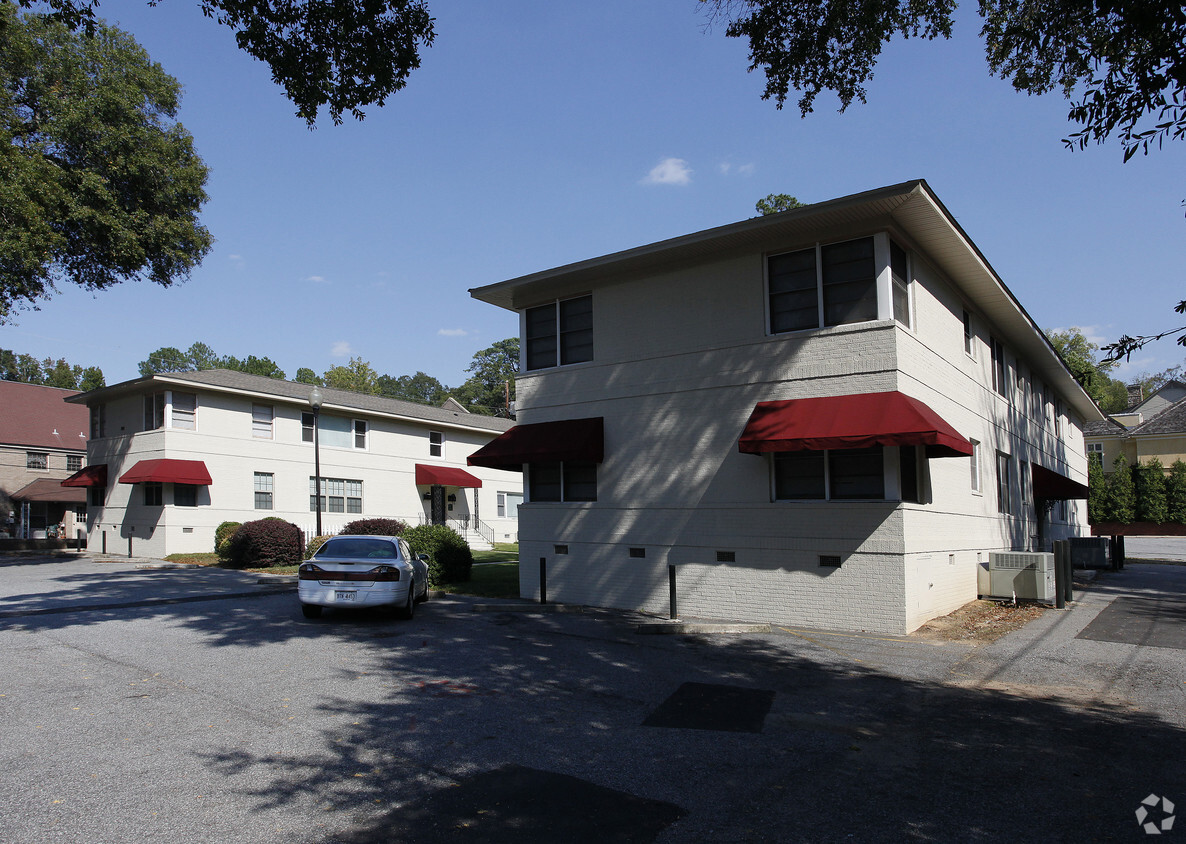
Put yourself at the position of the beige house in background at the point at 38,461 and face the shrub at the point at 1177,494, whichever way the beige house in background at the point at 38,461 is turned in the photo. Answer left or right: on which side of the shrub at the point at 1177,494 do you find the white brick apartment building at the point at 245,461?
right

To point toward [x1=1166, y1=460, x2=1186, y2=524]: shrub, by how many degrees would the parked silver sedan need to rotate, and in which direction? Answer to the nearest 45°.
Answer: approximately 45° to its right

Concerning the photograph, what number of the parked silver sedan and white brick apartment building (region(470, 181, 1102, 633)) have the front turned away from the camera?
1

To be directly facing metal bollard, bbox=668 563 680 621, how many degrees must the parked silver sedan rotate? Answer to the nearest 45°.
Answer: approximately 90° to its right

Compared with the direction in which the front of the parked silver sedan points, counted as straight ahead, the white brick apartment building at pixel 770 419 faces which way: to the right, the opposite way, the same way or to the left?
the opposite way

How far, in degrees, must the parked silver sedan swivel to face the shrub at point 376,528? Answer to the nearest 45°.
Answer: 0° — it already faces it

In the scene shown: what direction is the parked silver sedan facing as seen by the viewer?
away from the camera
